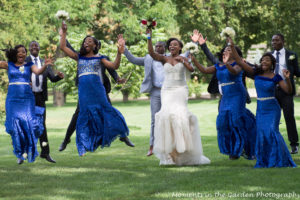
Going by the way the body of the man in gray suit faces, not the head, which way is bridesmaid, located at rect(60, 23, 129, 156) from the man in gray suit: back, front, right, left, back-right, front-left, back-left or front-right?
front-right

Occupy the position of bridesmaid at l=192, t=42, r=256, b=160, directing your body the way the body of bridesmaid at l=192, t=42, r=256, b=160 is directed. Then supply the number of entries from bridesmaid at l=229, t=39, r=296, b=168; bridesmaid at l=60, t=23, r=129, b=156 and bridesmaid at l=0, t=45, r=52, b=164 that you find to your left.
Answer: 1

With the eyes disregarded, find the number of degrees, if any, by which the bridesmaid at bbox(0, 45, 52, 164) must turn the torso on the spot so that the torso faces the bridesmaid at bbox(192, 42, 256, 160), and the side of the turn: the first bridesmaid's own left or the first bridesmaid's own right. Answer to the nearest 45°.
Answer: approximately 90° to the first bridesmaid's own left

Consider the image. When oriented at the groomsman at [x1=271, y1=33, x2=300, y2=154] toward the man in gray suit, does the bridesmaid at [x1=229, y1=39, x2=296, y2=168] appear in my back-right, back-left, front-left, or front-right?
front-left

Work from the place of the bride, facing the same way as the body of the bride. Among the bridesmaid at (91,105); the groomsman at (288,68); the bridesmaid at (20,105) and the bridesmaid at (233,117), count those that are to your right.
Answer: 2

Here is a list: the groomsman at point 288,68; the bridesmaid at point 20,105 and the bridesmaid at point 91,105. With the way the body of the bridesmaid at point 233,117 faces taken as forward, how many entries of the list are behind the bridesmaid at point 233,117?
1

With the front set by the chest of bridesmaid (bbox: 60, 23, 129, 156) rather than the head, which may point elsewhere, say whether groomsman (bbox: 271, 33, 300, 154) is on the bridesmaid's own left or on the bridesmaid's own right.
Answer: on the bridesmaid's own left

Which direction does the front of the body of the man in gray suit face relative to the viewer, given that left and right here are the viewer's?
facing the viewer

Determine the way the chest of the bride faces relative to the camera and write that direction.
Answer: toward the camera

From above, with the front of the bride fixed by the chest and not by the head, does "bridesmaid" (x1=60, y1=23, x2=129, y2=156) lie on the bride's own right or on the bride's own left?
on the bride's own right

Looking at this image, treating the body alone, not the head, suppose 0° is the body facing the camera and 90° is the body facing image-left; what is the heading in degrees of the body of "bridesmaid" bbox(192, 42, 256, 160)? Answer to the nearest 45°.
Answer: approximately 45°

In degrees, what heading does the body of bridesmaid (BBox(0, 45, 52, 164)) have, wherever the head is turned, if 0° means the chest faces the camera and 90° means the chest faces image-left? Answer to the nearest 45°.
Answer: approximately 0°

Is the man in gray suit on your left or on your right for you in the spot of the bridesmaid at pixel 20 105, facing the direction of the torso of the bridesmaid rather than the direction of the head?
on your left

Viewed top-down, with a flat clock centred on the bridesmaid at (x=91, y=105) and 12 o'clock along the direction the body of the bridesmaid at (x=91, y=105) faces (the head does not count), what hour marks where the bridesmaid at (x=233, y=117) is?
the bridesmaid at (x=233, y=117) is roughly at 9 o'clock from the bridesmaid at (x=91, y=105).

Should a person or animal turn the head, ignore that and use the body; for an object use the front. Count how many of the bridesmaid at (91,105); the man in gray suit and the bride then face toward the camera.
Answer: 3

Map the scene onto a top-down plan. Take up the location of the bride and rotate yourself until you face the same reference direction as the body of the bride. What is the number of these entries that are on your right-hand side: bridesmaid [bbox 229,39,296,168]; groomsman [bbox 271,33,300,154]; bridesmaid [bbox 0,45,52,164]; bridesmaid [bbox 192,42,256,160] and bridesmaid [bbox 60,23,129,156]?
2

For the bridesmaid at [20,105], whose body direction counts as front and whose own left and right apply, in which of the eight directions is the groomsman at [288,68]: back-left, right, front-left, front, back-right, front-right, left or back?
left

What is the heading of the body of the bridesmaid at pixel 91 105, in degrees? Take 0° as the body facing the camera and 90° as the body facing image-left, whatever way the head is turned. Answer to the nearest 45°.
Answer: approximately 0°

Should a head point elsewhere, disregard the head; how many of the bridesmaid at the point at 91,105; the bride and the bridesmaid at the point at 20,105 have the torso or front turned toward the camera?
3
